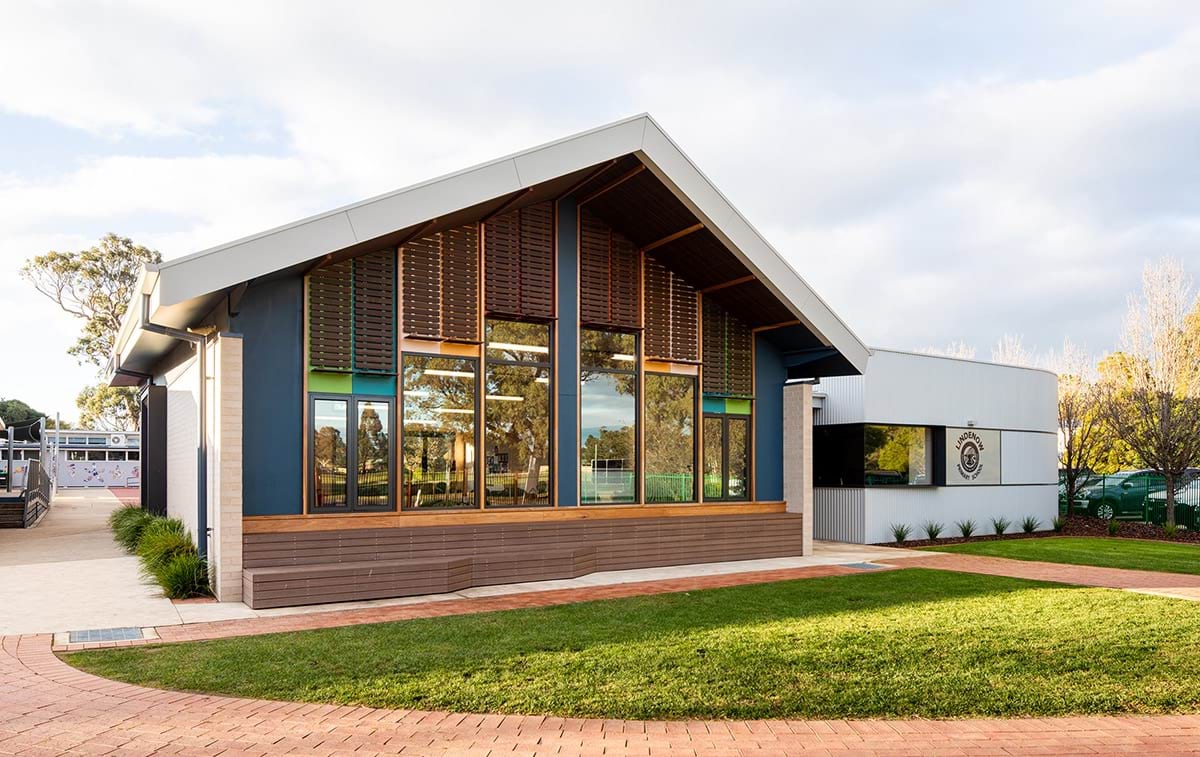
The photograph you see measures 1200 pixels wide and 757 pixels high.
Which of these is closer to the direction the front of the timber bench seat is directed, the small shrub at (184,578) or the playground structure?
the small shrub

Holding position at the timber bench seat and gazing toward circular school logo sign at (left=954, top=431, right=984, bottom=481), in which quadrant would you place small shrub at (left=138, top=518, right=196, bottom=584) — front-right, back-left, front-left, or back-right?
back-left

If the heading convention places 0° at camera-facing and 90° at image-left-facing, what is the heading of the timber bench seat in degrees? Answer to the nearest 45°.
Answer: approximately 315°

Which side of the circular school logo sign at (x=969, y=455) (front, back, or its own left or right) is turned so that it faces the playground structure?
right

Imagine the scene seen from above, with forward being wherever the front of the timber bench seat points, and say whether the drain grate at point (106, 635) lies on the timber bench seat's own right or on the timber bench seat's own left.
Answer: on the timber bench seat's own right
